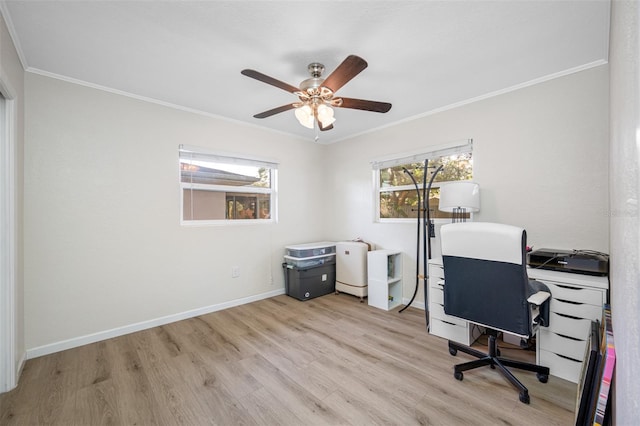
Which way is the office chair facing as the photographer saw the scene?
facing away from the viewer and to the right of the viewer

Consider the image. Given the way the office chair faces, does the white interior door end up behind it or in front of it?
behind

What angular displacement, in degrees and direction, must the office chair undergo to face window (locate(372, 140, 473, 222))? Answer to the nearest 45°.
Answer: approximately 90° to its left

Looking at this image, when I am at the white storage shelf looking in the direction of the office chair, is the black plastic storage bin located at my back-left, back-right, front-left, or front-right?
back-right

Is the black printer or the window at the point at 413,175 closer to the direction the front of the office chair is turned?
the black printer

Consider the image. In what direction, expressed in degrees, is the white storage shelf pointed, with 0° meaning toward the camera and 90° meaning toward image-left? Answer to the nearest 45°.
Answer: approximately 315°
